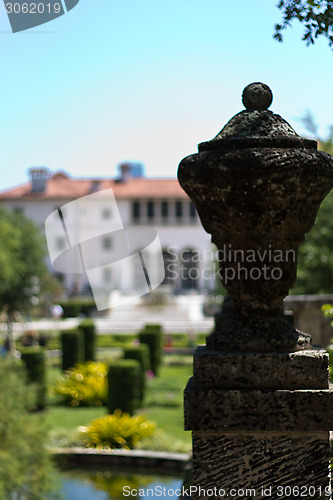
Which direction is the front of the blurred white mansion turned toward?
toward the camera

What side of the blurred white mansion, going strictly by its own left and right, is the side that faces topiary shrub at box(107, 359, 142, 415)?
front

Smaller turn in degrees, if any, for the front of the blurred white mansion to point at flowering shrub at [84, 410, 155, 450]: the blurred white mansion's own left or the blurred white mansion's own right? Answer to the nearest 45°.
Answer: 0° — it already faces it

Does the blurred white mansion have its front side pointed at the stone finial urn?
yes

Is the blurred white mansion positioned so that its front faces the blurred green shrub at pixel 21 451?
yes

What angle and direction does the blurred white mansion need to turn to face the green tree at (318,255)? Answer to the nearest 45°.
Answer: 0° — it already faces it

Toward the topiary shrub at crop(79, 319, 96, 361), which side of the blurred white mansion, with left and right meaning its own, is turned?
front

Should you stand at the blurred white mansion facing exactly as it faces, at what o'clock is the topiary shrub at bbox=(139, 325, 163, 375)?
The topiary shrub is roughly at 12 o'clock from the blurred white mansion.

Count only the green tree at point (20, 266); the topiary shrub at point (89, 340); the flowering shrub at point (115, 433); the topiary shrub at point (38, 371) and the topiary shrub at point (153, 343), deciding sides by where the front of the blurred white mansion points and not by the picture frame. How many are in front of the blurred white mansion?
5

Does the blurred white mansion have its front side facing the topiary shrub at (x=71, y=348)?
yes
